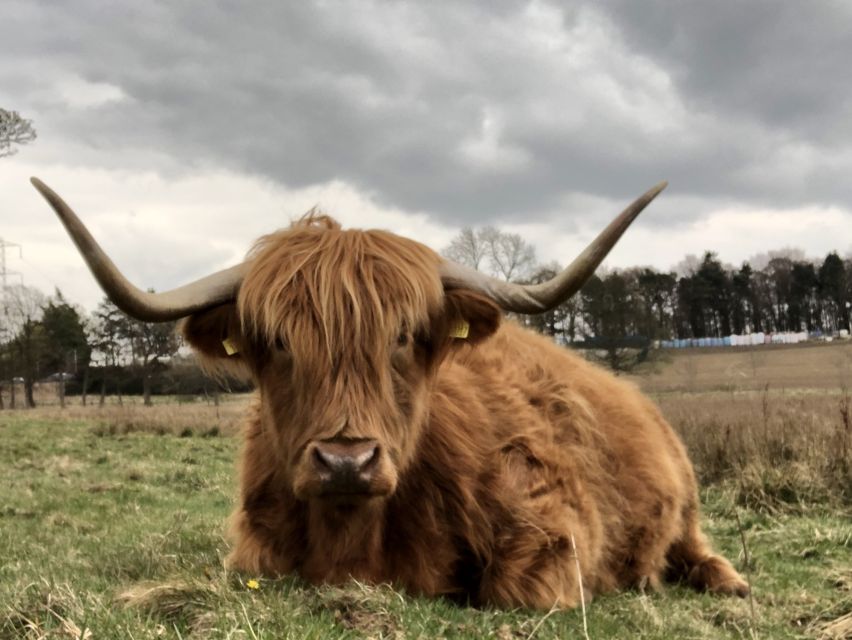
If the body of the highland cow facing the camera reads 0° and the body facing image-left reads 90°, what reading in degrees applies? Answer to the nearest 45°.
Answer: approximately 45°
